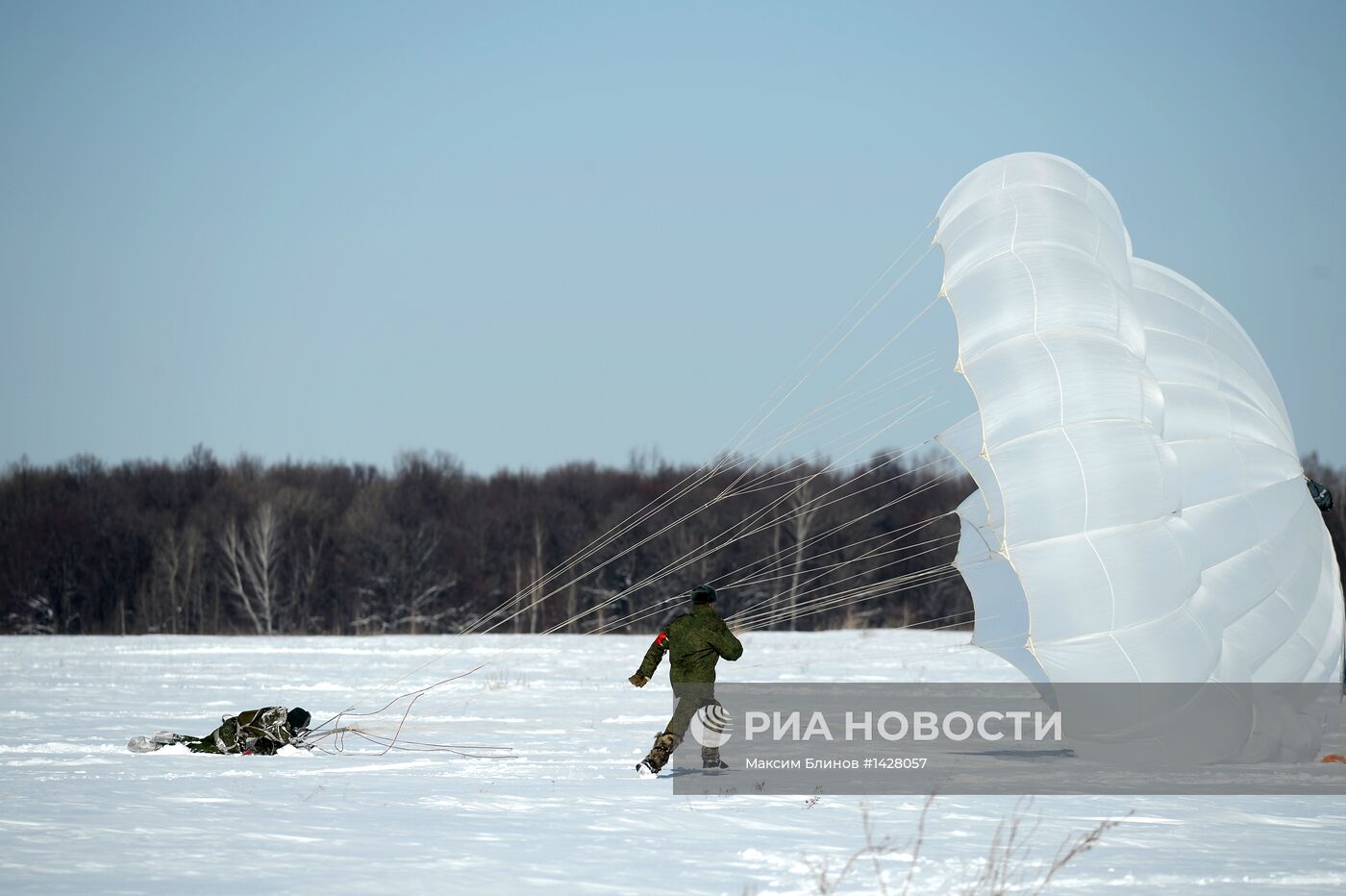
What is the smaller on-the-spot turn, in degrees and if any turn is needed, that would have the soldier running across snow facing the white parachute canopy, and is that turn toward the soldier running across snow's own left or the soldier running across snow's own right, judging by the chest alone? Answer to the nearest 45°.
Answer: approximately 45° to the soldier running across snow's own right

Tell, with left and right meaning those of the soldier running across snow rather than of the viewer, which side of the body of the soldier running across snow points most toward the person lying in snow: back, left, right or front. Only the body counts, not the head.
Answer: left

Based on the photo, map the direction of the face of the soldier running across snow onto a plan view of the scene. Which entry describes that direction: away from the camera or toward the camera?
away from the camera

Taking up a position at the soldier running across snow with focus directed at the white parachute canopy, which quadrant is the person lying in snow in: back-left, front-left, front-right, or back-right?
back-left

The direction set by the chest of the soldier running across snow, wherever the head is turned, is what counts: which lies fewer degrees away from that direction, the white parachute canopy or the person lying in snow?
the white parachute canopy

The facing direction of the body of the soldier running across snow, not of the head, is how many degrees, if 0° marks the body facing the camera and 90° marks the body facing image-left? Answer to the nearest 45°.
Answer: approximately 225°
